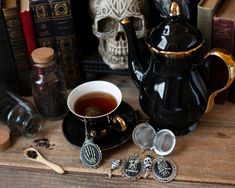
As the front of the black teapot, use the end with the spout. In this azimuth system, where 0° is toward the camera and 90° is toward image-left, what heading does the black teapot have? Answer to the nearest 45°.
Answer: approximately 90°

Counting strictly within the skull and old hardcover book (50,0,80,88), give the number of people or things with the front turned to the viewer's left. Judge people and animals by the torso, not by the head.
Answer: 0

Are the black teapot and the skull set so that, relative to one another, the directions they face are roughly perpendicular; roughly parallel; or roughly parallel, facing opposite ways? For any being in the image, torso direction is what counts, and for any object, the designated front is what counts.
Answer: roughly perpendicular

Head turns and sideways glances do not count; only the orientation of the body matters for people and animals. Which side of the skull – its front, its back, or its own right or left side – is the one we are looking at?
front
